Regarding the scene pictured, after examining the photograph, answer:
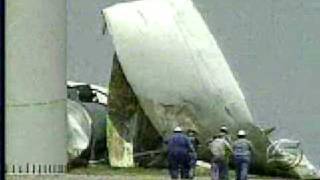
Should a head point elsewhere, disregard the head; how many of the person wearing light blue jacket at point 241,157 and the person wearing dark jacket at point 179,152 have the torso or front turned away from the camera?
2

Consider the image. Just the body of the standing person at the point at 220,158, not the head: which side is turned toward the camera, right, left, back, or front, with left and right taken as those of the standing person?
back

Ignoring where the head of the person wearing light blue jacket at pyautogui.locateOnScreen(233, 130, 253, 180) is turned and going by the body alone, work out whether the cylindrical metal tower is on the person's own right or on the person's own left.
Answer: on the person's own left

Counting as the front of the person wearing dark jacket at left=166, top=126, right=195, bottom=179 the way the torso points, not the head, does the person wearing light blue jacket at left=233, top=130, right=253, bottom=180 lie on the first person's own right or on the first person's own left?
on the first person's own right

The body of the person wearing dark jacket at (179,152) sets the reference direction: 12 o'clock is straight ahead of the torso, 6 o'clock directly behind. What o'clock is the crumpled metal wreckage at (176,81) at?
The crumpled metal wreckage is roughly at 12 o'clock from the person wearing dark jacket.

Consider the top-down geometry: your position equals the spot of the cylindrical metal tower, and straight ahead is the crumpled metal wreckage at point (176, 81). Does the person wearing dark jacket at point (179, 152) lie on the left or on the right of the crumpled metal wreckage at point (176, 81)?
right

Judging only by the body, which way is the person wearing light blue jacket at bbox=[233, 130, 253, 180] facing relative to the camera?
away from the camera

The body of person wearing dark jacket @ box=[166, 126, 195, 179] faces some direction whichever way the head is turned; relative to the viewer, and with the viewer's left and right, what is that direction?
facing away from the viewer

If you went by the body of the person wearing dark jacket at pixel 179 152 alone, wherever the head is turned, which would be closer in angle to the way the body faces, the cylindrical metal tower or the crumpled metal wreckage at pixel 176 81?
the crumpled metal wreckage

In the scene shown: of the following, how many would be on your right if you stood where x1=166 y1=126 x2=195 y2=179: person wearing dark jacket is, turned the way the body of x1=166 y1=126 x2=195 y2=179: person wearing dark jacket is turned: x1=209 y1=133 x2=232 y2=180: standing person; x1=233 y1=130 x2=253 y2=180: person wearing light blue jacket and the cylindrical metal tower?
2

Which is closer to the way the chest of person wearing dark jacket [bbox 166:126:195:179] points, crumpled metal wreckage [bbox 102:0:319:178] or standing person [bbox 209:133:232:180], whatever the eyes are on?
the crumpled metal wreckage
